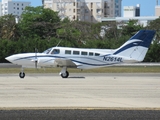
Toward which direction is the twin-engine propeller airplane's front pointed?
to the viewer's left
